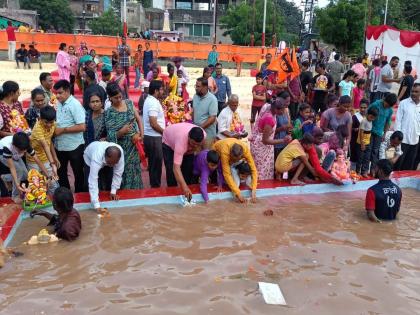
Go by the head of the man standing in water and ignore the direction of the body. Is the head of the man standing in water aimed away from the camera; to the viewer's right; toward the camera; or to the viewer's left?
away from the camera

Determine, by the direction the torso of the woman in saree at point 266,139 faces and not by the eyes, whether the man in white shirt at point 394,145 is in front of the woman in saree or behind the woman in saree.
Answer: in front

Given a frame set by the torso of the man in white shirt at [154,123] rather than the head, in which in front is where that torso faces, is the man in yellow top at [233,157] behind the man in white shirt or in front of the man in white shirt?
in front

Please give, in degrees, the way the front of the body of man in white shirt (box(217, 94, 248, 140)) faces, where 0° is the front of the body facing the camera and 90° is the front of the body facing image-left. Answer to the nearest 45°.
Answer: approximately 315°
